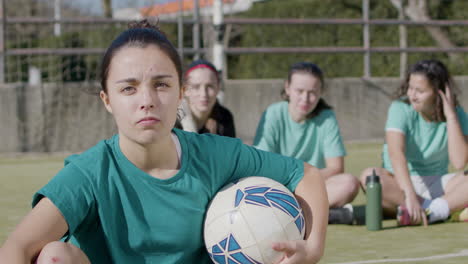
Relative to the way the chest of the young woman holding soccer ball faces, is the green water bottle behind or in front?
behind

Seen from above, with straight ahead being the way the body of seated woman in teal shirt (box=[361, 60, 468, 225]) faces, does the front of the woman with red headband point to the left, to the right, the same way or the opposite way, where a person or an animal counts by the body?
the same way

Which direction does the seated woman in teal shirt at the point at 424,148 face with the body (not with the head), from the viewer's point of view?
toward the camera

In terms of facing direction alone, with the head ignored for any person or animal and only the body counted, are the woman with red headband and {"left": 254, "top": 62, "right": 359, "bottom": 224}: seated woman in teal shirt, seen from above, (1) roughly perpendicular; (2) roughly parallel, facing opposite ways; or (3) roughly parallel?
roughly parallel

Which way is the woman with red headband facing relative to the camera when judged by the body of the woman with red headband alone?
toward the camera

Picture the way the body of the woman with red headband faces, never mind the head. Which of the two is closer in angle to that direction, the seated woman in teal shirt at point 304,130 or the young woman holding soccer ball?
the young woman holding soccer ball

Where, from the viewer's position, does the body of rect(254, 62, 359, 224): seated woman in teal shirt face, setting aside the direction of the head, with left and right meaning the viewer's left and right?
facing the viewer

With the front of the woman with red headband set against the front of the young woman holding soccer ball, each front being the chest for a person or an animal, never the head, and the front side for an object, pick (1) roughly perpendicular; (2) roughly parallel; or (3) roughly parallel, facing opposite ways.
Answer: roughly parallel

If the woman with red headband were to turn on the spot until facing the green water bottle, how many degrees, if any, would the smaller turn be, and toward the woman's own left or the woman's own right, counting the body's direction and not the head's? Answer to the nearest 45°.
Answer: approximately 45° to the woman's own left

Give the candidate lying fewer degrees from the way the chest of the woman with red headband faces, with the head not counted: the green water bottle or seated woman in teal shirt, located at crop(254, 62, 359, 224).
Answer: the green water bottle

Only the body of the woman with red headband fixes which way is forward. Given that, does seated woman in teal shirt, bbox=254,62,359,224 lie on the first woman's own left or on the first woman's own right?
on the first woman's own left

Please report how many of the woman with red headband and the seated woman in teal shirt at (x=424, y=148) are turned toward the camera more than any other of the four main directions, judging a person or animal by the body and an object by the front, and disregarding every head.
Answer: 2

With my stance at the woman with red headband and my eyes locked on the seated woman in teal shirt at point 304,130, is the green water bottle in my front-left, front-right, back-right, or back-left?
front-right

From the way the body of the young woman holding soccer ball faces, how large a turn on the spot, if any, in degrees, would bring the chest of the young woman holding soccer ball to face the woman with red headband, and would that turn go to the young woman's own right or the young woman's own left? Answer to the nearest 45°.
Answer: approximately 180°

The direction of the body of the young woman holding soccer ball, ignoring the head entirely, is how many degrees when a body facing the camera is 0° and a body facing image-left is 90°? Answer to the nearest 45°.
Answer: approximately 0°

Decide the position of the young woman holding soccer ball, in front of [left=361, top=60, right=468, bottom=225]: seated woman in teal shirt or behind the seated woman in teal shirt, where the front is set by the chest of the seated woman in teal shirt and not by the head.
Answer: in front
